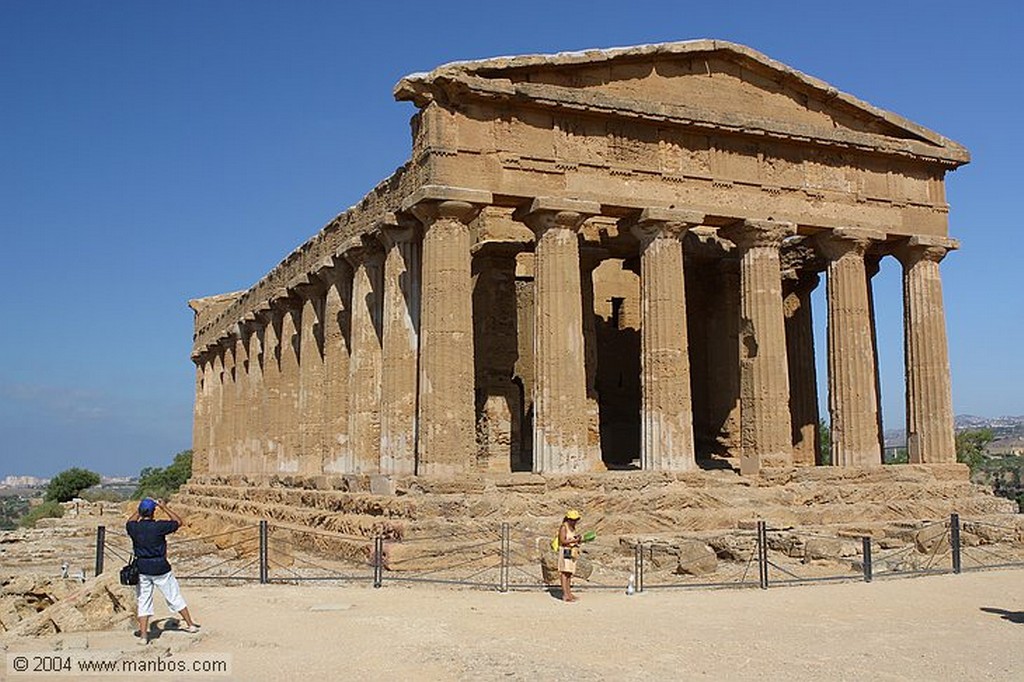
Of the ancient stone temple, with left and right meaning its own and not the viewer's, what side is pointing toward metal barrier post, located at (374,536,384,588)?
front

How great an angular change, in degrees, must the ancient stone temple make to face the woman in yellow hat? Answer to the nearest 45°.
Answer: approximately 45° to its right

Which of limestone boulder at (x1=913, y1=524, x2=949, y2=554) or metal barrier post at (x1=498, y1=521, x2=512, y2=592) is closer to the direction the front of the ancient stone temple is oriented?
the limestone boulder

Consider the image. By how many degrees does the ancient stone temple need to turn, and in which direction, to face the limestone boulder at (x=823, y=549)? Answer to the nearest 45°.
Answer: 0° — it already faces it

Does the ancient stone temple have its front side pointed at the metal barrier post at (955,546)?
yes

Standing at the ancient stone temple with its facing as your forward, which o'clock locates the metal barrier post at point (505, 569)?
The metal barrier post is roughly at 2 o'clock from the ancient stone temple.

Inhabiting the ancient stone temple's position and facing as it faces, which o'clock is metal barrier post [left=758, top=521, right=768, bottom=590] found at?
The metal barrier post is roughly at 1 o'clock from the ancient stone temple.

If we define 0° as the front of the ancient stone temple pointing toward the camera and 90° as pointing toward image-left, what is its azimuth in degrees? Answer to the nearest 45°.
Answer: approximately 315°
